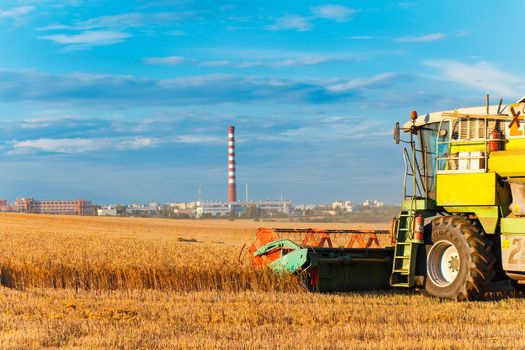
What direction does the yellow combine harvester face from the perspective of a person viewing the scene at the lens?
facing away from the viewer and to the left of the viewer
